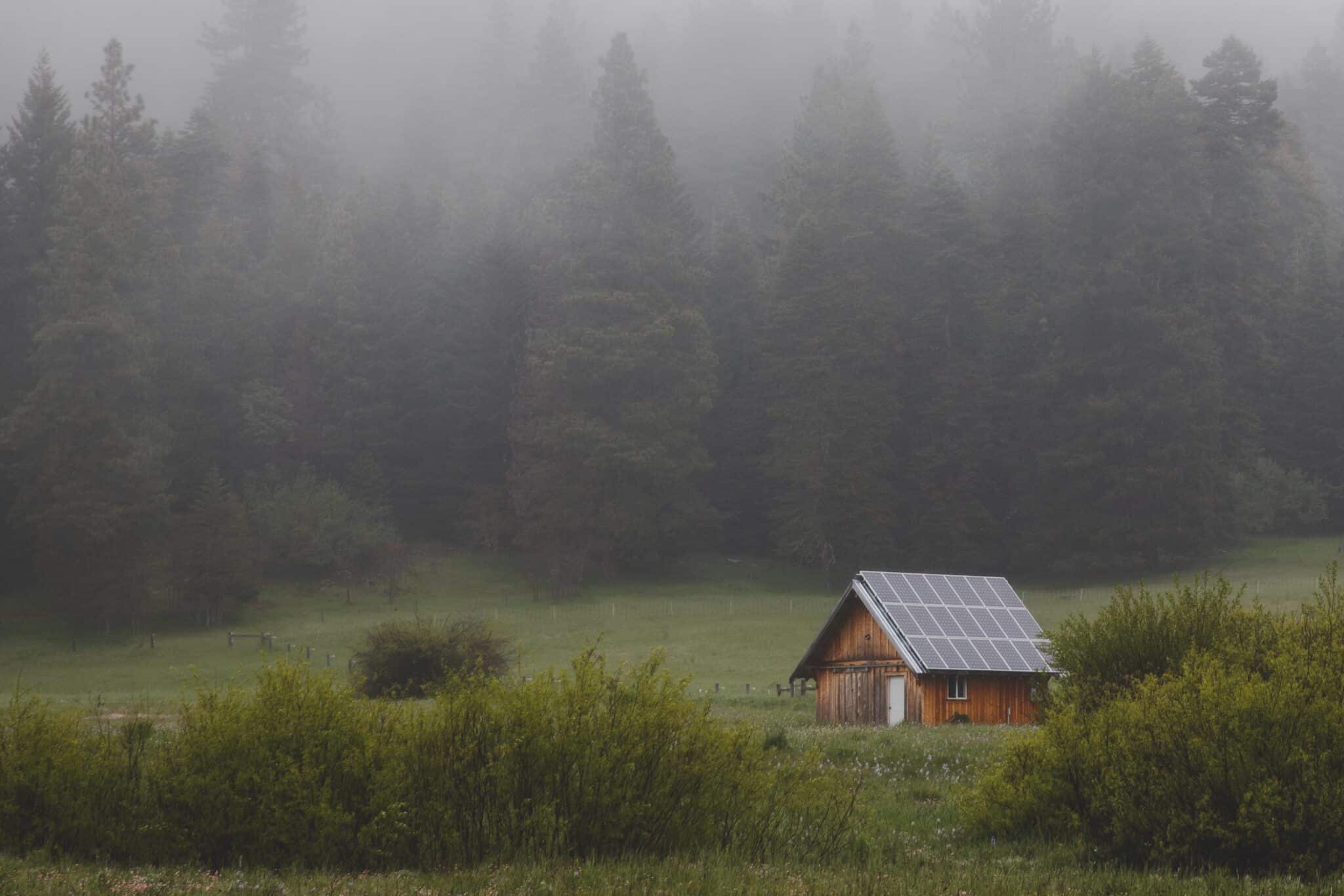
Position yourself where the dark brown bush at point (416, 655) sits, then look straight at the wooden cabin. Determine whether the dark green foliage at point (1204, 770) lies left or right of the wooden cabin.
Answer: right

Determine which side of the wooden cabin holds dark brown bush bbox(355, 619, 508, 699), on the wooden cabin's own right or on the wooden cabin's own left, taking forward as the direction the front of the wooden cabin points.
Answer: on the wooden cabin's own right

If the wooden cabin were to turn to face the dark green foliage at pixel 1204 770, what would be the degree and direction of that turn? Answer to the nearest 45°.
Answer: approximately 45° to its left

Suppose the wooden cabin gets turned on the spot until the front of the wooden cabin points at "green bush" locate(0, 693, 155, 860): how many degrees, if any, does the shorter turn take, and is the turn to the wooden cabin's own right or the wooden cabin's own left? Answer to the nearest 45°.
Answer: approximately 45° to the wooden cabin's own left

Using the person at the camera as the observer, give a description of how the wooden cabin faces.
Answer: facing the viewer and to the left of the viewer

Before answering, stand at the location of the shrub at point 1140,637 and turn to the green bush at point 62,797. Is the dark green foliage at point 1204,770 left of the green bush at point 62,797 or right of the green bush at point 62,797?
left

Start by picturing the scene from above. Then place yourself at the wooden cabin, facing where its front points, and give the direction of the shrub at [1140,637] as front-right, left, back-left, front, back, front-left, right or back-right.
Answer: front-left
